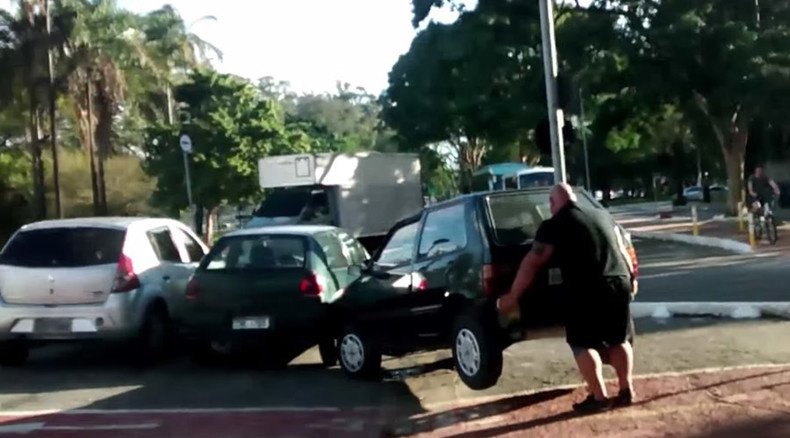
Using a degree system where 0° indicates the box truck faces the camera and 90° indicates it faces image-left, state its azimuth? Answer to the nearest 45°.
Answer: approximately 45°

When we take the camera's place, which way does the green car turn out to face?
facing away from the viewer and to the right of the viewer

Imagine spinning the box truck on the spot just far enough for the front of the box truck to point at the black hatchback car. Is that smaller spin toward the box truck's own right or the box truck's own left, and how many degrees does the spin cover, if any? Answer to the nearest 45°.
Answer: approximately 45° to the box truck's own left

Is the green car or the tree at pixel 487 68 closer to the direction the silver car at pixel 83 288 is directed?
the tree

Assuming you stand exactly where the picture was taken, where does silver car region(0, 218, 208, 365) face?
facing away from the viewer and to the right of the viewer

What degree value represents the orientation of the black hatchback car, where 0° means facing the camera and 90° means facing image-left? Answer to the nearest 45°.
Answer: approximately 135°

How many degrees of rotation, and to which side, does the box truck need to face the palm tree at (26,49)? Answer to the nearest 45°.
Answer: approximately 90° to its right
